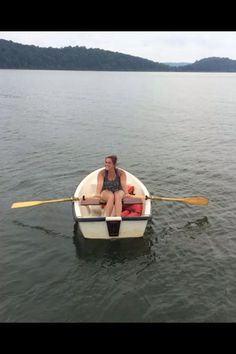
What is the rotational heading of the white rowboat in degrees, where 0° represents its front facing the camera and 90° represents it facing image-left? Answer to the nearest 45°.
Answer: approximately 180°

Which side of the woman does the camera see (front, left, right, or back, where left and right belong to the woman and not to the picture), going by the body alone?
front
